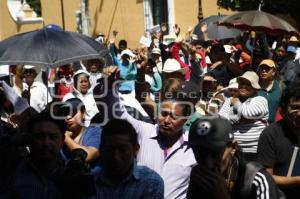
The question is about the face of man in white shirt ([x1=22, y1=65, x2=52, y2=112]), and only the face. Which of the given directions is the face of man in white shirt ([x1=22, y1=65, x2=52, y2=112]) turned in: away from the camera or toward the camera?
toward the camera

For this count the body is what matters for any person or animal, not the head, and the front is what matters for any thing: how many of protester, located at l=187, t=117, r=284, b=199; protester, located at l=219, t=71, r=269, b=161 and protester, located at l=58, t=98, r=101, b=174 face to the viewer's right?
0

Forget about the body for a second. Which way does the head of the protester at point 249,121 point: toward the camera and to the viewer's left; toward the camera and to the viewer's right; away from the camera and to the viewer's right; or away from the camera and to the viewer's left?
toward the camera and to the viewer's left

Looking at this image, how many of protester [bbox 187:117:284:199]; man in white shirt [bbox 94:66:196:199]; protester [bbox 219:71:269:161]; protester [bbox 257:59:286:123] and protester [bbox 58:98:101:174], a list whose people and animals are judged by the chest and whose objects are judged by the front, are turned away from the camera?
0

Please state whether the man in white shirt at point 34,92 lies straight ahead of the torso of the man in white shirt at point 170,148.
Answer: no

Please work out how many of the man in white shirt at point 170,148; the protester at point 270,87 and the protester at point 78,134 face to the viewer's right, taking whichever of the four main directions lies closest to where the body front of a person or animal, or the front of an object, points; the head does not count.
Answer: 0

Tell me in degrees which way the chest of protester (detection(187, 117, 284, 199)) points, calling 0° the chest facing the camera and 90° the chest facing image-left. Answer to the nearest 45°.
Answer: approximately 45°

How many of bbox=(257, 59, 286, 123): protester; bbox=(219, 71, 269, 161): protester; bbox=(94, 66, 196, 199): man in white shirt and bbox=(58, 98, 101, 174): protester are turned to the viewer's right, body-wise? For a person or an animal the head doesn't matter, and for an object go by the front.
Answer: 0

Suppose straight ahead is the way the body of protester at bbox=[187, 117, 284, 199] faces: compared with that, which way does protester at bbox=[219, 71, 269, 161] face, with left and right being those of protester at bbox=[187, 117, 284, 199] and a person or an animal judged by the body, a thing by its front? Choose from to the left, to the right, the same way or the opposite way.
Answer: the same way

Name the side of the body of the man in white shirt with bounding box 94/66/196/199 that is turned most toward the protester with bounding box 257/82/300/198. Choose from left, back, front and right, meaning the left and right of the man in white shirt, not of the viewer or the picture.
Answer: left

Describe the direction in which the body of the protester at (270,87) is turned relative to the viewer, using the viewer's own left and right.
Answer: facing the viewer and to the left of the viewer

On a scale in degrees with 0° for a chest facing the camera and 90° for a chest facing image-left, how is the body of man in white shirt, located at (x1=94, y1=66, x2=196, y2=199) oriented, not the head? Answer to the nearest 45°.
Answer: approximately 0°
